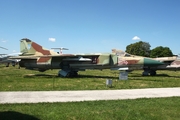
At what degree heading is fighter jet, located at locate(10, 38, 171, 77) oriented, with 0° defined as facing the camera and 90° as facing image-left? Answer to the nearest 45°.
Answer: approximately 270°
